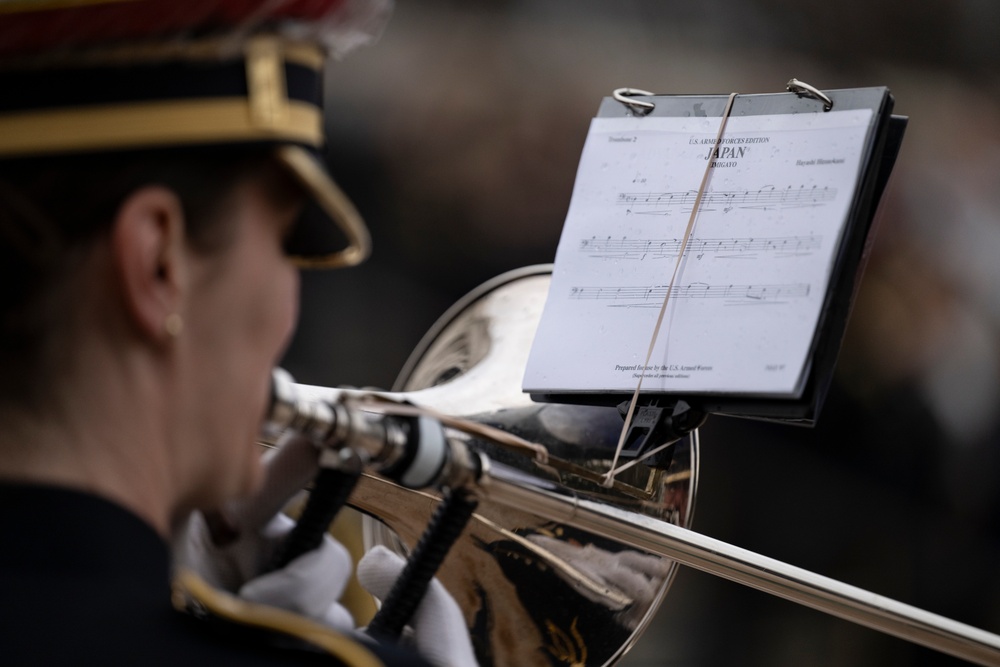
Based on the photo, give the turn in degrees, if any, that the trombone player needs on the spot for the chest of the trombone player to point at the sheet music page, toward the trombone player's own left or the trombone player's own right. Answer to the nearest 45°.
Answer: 0° — they already face it

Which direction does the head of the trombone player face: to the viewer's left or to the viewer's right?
to the viewer's right

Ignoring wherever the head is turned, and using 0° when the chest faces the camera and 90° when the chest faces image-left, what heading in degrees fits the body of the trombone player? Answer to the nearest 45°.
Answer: approximately 225°
